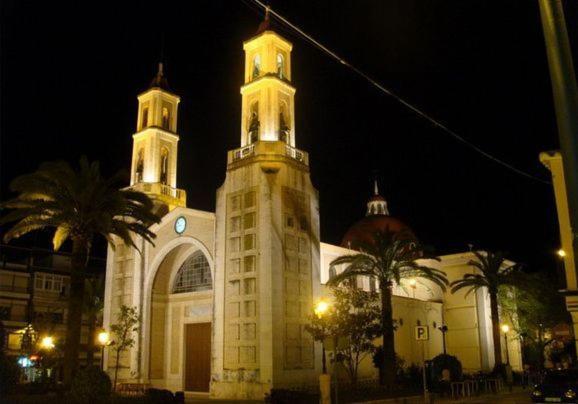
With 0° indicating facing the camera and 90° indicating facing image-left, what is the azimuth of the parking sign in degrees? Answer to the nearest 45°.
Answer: approximately 0°

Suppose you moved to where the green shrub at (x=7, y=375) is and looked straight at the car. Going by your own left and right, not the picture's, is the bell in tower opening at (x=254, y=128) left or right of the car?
left

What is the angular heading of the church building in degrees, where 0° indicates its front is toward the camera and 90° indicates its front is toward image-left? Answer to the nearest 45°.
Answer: approximately 45°

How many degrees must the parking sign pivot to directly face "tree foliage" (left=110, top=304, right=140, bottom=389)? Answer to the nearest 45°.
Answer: approximately 135° to its right

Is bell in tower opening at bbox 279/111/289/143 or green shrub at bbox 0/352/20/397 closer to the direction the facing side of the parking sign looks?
the green shrub
